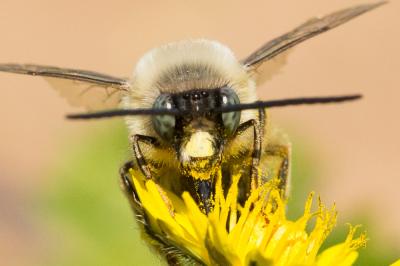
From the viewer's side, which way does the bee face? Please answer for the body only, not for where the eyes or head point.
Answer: toward the camera
